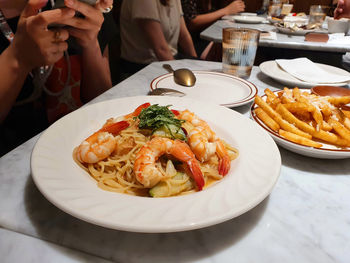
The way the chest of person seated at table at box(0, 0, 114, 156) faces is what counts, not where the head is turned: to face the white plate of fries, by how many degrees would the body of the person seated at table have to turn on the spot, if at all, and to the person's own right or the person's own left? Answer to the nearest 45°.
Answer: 0° — they already face it

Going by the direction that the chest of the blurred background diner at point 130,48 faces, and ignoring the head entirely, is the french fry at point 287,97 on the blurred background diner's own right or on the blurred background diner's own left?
on the blurred background diner's own right

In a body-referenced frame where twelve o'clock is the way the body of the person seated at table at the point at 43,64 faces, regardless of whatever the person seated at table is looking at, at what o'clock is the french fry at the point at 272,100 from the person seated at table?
The french fry is roughly at 12 o'clock from the person seated at table.

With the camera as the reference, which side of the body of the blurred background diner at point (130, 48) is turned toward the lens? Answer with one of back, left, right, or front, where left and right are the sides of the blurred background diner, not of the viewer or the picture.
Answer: right

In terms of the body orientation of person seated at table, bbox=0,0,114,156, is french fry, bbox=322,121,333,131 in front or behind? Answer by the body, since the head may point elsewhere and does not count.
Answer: in front

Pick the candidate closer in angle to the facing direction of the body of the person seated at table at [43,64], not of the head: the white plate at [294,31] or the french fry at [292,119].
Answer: the french fry
